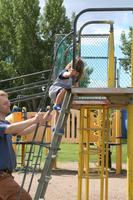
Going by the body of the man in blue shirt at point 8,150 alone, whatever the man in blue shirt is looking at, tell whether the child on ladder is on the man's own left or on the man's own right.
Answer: on the man's own left

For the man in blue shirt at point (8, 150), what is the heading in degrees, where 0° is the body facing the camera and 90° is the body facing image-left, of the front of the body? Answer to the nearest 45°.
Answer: approximately 270°
